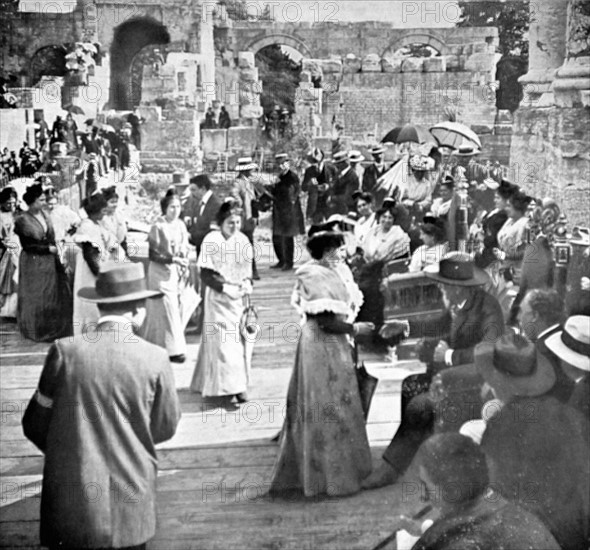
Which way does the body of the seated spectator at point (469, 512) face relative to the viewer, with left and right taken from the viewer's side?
facing away from the viewer and to the left of the viewer

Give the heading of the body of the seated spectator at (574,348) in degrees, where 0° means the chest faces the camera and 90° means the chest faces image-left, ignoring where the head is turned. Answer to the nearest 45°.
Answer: approximately 135°

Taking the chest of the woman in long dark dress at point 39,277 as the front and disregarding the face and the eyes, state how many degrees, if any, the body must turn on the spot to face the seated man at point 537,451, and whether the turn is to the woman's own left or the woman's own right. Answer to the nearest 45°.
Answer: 0° — they already face them

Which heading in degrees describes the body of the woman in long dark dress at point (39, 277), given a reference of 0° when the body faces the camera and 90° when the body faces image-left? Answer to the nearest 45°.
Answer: approximately 315°

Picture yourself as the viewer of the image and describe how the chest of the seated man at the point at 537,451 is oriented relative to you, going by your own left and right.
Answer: facing away from the viewer and to the left of the viewer

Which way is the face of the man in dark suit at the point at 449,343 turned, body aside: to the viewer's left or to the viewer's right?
to the viewer's left
